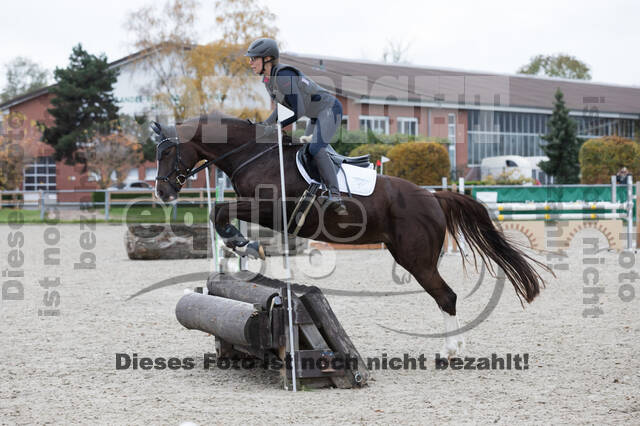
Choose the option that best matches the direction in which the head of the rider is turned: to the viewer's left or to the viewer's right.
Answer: to the viewer's left

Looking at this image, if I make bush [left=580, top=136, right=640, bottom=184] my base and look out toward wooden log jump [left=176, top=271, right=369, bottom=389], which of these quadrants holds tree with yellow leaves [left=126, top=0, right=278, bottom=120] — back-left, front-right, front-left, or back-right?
front-right

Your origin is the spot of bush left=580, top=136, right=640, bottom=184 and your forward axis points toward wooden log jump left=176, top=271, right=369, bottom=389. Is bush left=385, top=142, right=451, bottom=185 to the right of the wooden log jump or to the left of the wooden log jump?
right

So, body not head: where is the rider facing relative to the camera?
to the viewer's left

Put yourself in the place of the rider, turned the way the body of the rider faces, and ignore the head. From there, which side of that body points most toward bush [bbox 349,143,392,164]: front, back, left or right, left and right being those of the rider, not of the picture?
right

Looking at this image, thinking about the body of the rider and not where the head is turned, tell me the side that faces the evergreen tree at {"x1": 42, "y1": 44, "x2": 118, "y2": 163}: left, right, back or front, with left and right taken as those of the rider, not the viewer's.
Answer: right

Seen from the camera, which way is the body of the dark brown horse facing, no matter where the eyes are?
to the viewer's left

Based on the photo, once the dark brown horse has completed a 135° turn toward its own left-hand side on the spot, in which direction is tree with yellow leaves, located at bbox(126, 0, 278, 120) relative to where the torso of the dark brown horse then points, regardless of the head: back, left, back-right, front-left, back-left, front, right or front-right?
back-left

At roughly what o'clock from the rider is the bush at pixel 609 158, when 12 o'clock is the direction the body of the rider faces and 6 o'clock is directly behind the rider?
The bush is roughly at 4 o'clock from the rider.

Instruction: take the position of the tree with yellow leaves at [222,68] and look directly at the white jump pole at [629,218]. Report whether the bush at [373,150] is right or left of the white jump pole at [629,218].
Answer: left
